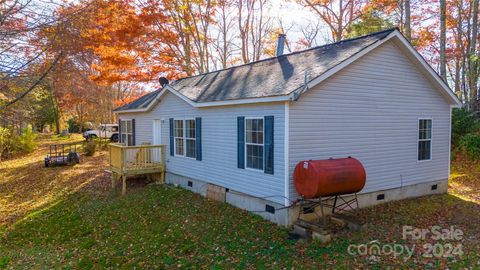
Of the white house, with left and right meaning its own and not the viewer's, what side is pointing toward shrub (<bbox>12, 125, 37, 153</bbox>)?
right

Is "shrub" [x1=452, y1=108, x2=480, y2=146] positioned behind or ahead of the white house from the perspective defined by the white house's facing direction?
behind

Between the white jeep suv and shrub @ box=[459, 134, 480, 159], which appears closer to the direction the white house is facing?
the white jeep suv

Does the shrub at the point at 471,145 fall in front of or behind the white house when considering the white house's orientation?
behind

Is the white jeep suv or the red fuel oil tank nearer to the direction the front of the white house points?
the red fuel oil tank

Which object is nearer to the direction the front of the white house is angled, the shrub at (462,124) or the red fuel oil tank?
the red fuel oil tank

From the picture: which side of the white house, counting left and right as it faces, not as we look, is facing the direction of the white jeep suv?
right

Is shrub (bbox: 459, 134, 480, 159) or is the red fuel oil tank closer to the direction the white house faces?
the red fuel oil tank

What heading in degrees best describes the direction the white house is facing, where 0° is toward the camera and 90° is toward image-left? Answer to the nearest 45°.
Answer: approximately 45°
